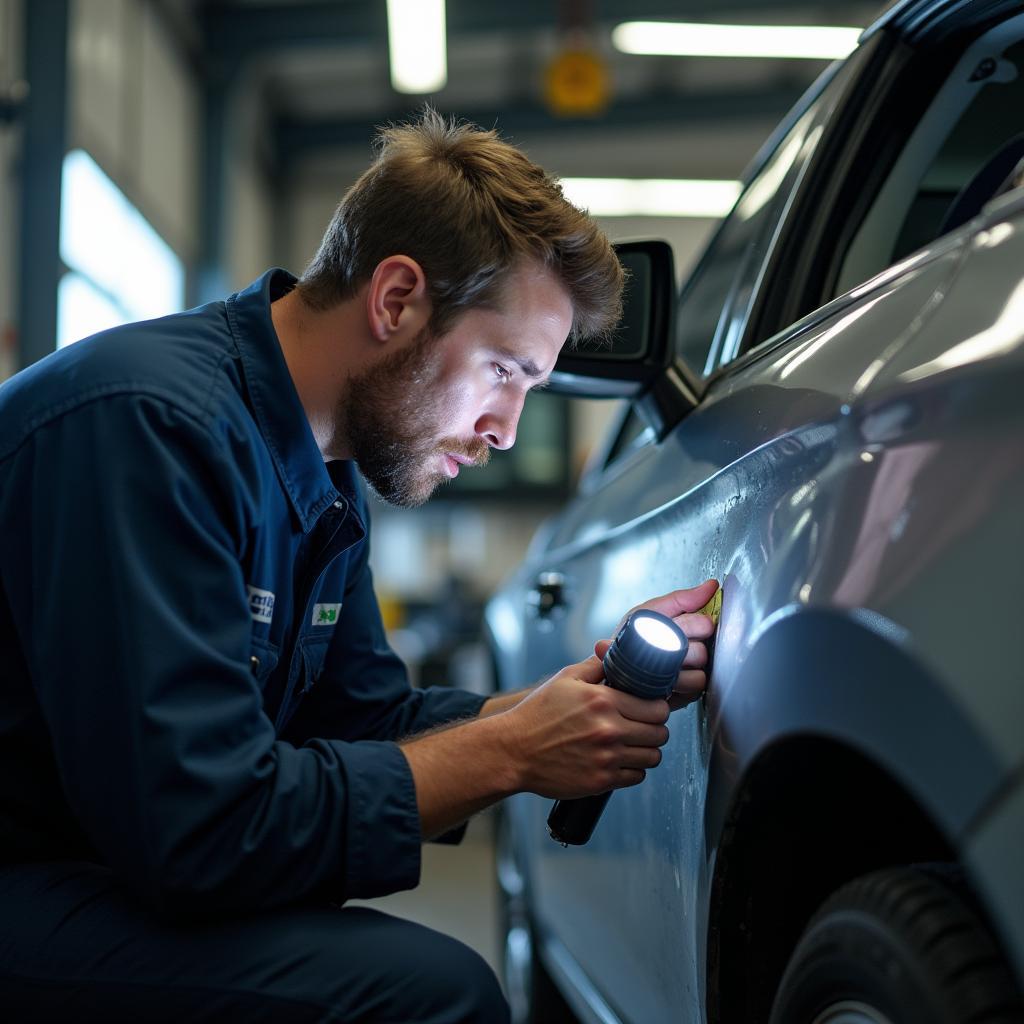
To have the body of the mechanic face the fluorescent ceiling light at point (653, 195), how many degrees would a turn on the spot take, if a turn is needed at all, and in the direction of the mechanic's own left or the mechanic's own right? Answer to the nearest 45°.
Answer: approximately 90° to the mechanic's own left

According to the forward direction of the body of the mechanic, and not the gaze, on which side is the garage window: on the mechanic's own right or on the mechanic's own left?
on the mechanic's own left

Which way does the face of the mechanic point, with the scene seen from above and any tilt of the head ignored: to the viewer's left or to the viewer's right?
to the viewer's right

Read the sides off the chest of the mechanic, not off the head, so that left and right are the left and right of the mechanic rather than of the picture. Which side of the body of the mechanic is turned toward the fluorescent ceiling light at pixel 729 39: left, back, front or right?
left

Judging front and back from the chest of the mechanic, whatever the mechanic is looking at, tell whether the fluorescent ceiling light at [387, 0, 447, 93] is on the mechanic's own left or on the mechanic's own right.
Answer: on the mechanic's own left

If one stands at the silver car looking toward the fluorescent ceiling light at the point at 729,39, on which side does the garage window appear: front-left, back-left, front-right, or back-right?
front-left

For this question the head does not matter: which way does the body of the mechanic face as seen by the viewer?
to the viewer's right
